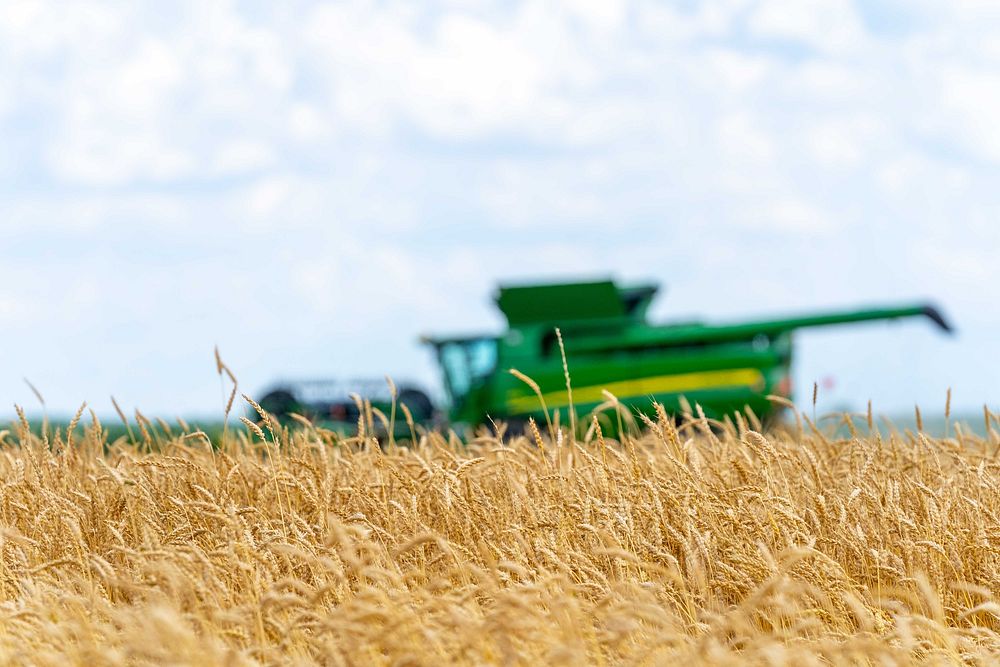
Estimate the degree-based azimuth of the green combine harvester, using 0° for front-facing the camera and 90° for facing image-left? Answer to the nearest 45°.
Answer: approximately 90°
